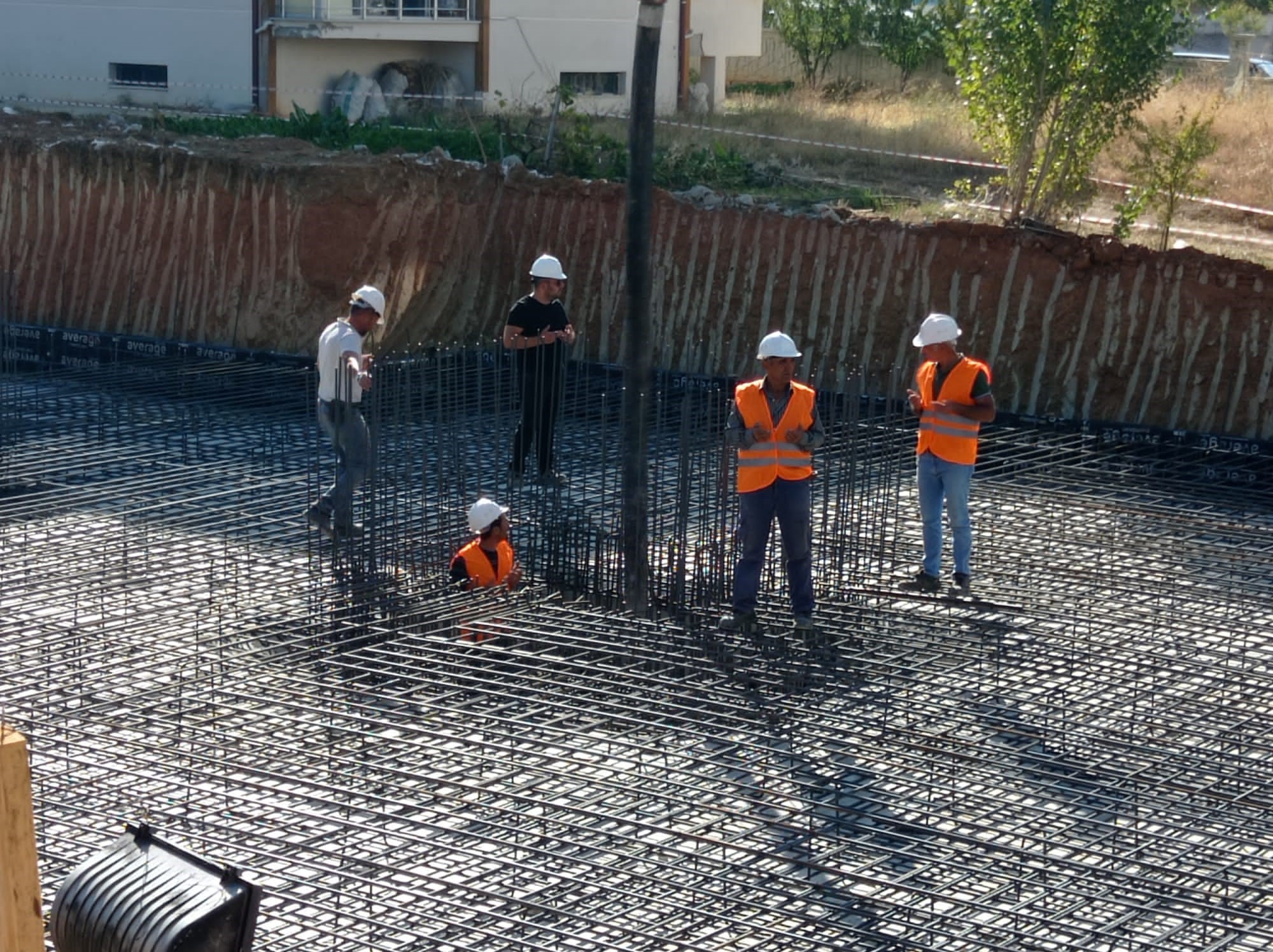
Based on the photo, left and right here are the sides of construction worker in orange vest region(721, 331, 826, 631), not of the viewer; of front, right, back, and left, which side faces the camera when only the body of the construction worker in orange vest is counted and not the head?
front

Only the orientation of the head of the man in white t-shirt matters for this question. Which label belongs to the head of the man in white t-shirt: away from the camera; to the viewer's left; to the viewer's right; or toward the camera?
to the viewer's right

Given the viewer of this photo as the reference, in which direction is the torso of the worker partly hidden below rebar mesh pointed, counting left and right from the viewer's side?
facing the viewer and to the right of the viewer

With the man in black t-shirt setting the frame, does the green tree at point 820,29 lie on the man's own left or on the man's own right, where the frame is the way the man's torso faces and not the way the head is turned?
on the man's own left

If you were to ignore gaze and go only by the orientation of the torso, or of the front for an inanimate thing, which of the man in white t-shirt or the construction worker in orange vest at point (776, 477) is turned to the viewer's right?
the man in white t-shirt

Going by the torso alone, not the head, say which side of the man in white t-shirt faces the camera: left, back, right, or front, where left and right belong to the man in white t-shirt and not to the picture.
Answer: right

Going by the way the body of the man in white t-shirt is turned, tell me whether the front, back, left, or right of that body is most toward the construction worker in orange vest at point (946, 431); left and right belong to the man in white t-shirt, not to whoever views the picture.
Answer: front

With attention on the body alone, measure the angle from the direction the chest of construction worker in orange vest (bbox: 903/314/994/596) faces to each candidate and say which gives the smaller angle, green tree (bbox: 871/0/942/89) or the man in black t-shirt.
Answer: the man in black t-shirt

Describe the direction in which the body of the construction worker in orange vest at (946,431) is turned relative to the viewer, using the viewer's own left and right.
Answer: facing the viewer and to the left of the viewer

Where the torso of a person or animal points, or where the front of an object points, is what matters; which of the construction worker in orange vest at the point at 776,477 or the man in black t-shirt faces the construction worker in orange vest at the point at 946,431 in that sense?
the man in black t-shirt

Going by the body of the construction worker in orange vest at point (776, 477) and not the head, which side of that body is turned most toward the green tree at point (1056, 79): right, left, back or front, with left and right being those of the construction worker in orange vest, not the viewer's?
back

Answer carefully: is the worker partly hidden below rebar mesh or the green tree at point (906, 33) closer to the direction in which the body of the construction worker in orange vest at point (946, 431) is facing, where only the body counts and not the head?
the worker partly hidden below rebar mesh

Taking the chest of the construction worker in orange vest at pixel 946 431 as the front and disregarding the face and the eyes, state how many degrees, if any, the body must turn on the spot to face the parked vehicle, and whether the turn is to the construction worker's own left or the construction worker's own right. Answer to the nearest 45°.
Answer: approximately 135° to the construction worker's own right
